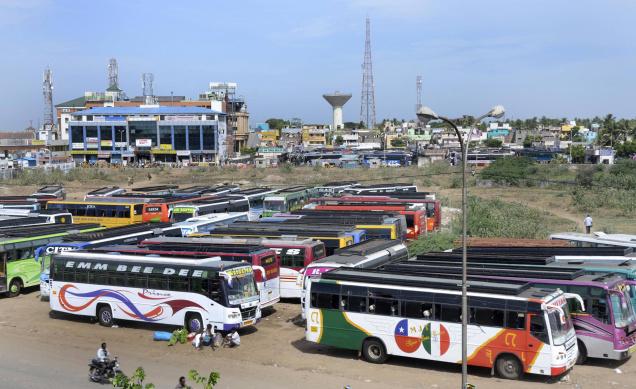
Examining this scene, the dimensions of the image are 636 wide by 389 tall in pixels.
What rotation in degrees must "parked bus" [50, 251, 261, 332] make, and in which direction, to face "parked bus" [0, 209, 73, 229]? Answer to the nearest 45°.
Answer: approximately 135° to its left

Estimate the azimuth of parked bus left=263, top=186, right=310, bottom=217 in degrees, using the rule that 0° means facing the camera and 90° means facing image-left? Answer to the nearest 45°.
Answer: approximately 45°

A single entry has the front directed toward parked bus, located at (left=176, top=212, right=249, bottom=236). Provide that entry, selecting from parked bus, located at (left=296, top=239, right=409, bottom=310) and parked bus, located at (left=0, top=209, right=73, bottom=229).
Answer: parked bus, located at (left=0, top=209, right=73, bottom=229)

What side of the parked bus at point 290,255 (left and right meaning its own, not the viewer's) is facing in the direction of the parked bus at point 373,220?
left

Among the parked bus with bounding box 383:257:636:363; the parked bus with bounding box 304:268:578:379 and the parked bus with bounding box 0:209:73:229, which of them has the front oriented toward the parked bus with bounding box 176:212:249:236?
the parked bus with bounding box 0:209:73:229

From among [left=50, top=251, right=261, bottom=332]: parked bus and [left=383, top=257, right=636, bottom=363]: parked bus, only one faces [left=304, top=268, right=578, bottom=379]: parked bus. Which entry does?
[left=50, top=251, right=261, bottom=332]: parked bus

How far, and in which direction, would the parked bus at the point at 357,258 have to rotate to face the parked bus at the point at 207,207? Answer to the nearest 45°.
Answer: approximately 90° to its right

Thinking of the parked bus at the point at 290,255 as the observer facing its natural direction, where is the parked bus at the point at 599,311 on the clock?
the parked bus at the point at 599,311 is roughly at 12 o'clock from the parked bus at the point at 290,255.
